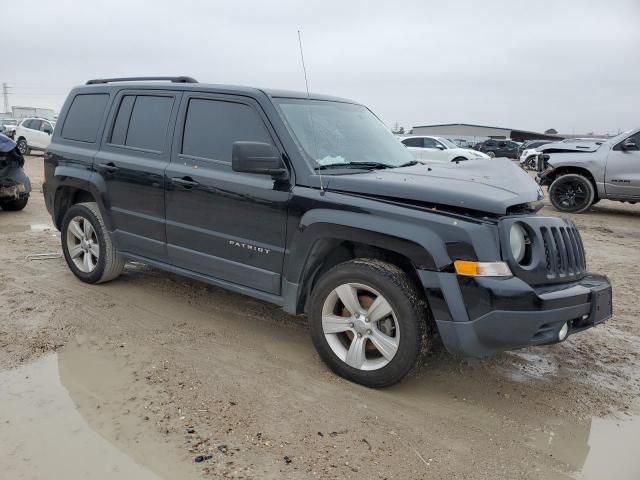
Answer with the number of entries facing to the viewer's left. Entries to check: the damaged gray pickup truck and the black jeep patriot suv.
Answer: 1

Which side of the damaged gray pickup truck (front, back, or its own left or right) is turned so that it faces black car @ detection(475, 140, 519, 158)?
right

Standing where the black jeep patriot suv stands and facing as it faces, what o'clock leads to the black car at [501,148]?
The black car is roughly at 8 o'clock from the black jeep patriot suv.

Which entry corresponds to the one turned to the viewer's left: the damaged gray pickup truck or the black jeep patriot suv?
the damaged gray pickup truck

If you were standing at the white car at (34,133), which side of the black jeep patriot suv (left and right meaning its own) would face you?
back

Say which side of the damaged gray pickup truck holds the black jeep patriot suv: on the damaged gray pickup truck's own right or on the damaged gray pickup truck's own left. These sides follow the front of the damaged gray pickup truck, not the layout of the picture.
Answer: on the damaged gray pickup truck's own left

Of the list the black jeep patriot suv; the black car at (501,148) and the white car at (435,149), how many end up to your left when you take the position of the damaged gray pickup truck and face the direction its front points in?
1

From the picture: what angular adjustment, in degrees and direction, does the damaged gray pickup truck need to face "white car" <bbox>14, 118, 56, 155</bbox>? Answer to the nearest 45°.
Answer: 0° — it already faces it

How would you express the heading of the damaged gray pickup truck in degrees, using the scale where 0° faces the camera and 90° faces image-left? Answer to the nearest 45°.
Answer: approximately 90°

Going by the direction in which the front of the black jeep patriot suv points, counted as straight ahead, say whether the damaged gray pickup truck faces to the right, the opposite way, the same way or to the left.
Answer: the opposite way

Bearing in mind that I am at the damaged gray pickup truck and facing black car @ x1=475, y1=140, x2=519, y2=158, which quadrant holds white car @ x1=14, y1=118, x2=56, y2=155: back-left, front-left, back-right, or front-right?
front-left

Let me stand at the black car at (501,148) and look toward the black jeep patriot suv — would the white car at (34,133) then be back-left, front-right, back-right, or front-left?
front-right

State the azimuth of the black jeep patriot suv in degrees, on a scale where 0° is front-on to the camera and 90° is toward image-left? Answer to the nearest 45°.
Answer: approximately 315°

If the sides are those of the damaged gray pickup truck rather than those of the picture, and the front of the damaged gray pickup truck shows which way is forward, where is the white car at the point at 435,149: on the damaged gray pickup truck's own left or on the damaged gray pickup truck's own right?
on the damaged gray pickup truck's own right
